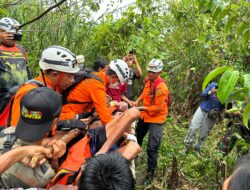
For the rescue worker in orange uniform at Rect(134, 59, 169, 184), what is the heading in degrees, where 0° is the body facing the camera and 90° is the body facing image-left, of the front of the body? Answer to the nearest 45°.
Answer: approximately 45°

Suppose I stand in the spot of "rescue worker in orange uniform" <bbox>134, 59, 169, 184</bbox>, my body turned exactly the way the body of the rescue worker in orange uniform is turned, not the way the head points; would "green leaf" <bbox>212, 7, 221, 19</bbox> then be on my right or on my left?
on my left

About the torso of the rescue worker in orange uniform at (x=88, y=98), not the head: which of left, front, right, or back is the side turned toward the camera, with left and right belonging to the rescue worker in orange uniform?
right

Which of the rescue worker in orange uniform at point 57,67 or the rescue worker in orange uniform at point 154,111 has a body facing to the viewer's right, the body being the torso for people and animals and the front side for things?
the rescue worker in orange uniform at point 57,67

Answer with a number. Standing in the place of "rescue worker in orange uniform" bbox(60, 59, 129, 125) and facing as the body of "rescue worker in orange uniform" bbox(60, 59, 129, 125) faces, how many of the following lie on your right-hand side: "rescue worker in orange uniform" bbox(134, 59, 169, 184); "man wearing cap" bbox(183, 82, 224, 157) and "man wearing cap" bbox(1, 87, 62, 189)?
1

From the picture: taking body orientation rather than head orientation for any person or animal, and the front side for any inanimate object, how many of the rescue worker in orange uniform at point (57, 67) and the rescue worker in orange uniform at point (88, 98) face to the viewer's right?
2

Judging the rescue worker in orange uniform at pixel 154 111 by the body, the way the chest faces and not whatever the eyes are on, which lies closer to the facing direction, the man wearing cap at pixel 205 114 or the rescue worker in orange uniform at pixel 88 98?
the rescue worker in orange uniform

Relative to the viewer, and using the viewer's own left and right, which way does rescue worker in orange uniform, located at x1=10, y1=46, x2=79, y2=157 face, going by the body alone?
facing to the right of the viewer

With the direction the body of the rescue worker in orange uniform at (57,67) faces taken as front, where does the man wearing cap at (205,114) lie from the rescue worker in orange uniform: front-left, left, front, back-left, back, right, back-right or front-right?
front-left
